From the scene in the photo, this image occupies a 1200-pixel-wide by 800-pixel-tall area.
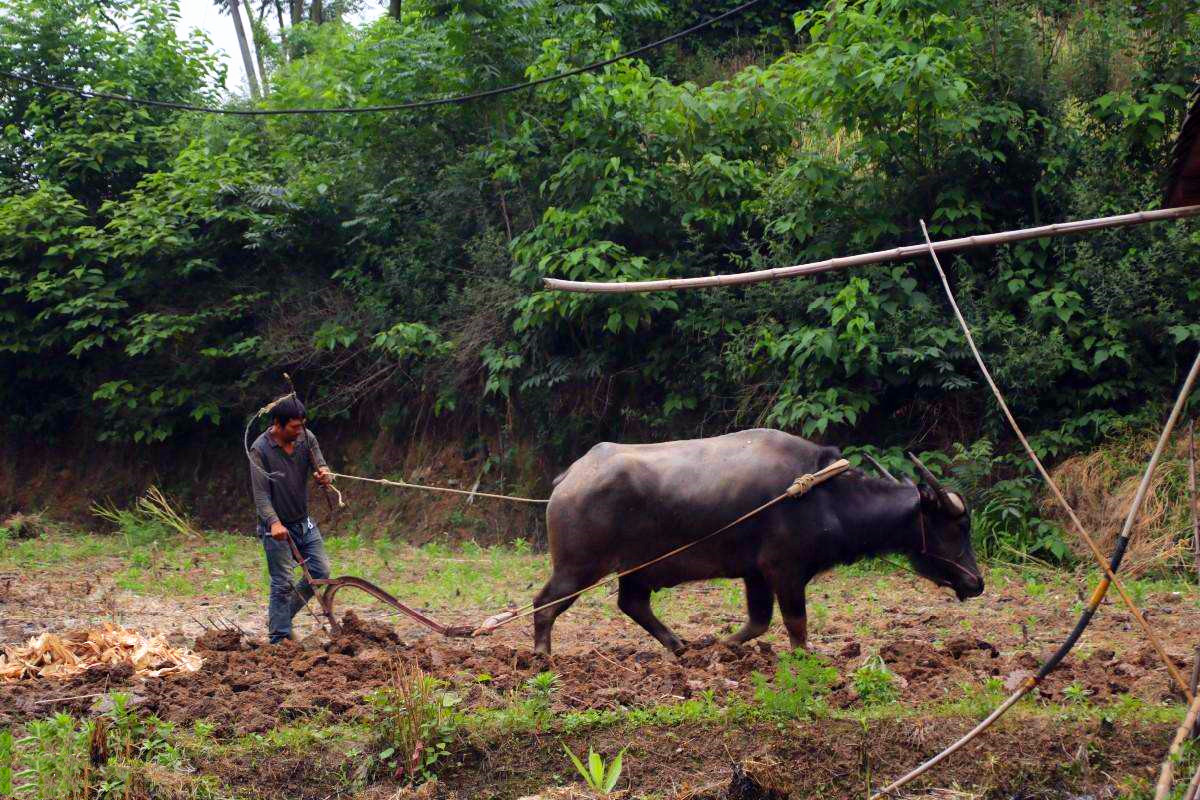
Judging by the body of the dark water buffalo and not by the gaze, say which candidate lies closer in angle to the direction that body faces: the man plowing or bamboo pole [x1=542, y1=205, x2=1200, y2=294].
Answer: the bamboo pole

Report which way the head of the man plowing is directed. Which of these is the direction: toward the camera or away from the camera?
toward the camera

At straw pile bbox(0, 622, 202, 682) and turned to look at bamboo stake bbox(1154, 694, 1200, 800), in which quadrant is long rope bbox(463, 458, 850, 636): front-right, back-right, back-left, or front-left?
front-left

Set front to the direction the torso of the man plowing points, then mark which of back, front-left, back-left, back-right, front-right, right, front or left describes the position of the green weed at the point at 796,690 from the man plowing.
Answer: front

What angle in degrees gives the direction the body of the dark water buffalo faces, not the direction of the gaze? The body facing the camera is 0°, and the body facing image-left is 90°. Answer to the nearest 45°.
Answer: approximately 270°

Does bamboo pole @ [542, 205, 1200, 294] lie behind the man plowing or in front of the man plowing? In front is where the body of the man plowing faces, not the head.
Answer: in front

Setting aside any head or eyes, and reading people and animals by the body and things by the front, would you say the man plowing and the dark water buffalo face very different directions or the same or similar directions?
same or similar directions

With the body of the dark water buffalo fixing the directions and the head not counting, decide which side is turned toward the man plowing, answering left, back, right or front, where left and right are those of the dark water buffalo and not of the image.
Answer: back

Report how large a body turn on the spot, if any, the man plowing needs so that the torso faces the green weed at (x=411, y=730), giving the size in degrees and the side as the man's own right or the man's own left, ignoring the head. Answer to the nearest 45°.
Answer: approximately 45° to the man's own right

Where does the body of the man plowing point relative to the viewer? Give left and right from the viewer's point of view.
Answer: facing the viewer and to the right of the viewer

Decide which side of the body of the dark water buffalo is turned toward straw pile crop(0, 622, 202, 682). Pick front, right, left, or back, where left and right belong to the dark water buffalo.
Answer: back

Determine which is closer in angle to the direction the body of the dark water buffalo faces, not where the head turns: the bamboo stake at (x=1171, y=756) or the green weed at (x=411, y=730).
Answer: the bamboo stake

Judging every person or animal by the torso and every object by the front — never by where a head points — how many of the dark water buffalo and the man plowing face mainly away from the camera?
0

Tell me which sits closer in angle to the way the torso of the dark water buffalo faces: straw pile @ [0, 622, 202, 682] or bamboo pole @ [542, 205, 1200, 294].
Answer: the bamboo pole

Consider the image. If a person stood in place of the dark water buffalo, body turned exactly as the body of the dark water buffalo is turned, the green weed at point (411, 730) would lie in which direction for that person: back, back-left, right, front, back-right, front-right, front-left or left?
back-right

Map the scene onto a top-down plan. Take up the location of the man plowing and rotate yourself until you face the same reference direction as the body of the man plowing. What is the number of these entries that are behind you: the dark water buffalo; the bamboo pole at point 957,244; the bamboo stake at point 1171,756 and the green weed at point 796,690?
0
